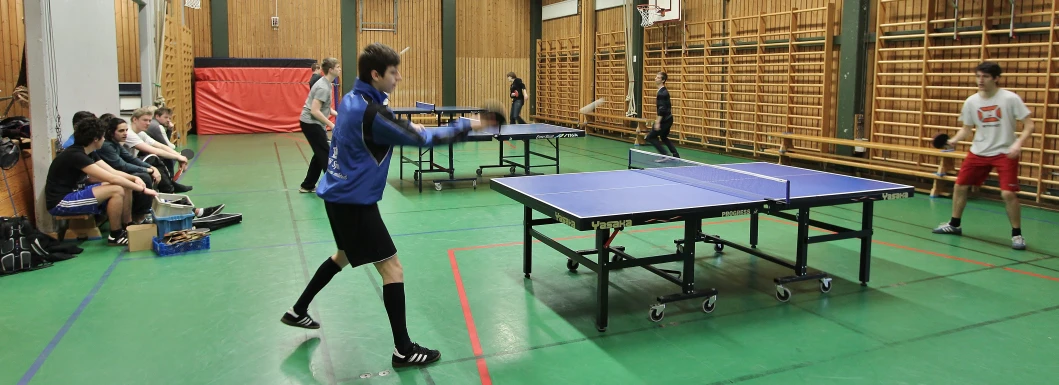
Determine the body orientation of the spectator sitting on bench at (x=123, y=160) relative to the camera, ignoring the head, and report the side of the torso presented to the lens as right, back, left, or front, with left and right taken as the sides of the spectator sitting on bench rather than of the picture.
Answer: right

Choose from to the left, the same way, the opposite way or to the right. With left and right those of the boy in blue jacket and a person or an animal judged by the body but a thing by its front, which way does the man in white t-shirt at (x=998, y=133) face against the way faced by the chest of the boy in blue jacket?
the opposite way

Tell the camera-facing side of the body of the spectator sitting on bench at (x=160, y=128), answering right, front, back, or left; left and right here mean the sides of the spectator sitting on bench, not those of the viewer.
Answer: right

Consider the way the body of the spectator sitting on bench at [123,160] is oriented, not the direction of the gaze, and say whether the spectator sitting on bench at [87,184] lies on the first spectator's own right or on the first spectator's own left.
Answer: on the first spectator's own right

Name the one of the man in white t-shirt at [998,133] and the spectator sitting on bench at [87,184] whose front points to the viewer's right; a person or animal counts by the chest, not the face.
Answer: the spectator sitting on bench

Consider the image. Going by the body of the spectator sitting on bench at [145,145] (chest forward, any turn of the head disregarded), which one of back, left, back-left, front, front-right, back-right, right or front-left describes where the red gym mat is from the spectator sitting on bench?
left

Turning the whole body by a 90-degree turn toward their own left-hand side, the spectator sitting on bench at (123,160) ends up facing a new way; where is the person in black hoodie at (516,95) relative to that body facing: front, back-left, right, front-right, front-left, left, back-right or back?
front-right

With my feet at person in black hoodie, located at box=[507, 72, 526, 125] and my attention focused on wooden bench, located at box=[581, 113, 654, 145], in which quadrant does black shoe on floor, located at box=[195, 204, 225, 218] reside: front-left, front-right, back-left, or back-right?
front-right

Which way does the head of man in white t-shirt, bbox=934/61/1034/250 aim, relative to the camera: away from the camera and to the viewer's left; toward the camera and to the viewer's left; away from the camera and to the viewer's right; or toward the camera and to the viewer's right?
toward the camera and to the viewer's left

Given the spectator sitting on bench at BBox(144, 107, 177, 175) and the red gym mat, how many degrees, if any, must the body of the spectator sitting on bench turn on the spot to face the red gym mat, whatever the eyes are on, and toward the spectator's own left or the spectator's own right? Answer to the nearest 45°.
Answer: approximately 90° to the spectator's own left

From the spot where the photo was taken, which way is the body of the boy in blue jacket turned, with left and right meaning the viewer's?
facing to the right of the viewer

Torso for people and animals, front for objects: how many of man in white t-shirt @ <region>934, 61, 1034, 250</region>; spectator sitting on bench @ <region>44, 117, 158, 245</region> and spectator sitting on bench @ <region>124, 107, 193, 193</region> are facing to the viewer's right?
2

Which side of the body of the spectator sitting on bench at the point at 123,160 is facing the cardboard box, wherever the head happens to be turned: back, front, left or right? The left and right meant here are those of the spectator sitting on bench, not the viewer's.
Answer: right

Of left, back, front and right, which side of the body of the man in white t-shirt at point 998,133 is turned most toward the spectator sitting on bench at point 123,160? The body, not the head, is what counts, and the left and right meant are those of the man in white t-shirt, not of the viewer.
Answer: front

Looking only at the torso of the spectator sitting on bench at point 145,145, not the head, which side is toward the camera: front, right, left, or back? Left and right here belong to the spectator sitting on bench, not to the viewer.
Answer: right
